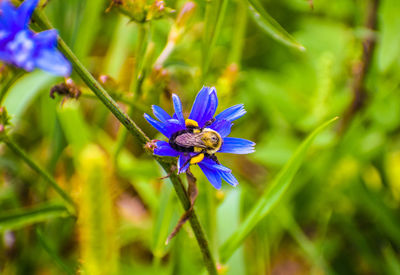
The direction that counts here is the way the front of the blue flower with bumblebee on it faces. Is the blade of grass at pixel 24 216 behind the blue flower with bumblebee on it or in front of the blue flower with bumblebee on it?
behind
